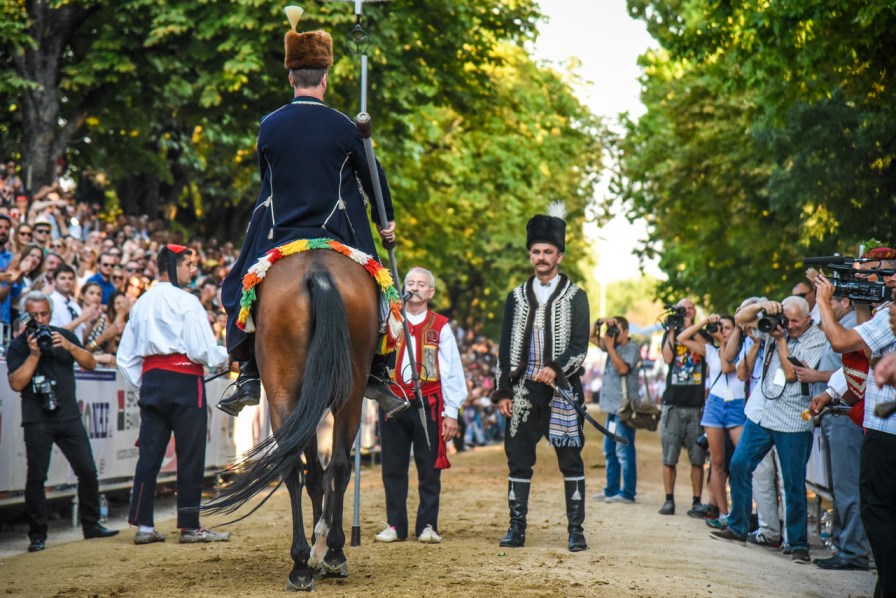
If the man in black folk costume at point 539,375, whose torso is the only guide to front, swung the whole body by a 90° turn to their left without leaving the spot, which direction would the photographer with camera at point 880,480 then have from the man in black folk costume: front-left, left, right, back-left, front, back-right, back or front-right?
front-right

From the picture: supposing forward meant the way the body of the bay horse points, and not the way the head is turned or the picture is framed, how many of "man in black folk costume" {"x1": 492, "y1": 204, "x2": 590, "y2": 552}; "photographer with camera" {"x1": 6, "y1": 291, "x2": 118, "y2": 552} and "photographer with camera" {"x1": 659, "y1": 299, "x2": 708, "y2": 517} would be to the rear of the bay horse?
0

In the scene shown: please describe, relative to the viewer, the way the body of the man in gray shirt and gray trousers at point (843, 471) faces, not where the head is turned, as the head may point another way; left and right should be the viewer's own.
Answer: facing to the left of the viewer

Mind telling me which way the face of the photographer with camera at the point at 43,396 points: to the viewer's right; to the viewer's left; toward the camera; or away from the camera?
toward the camera

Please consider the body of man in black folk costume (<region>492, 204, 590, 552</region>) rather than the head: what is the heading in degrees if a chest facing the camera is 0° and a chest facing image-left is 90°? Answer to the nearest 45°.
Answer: approximately 0°

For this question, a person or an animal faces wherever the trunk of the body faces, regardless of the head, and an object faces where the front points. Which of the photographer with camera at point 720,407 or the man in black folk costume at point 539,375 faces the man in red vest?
the photographer with camera

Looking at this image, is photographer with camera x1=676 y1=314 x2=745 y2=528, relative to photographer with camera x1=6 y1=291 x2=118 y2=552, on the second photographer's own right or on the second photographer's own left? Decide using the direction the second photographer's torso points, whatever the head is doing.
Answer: on the second photographer's own left

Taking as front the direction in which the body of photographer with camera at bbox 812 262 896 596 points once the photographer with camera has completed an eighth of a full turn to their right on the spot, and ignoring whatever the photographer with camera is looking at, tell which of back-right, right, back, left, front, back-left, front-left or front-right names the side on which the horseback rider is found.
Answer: front-left

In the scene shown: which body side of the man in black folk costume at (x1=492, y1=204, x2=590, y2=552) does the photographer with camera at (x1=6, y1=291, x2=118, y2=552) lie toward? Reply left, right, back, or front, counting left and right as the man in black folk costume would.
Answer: right

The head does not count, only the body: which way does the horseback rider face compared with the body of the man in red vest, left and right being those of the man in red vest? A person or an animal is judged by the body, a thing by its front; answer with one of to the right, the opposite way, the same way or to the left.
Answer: the opposite way

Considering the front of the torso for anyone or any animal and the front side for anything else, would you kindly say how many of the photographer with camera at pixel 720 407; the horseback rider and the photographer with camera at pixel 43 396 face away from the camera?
1

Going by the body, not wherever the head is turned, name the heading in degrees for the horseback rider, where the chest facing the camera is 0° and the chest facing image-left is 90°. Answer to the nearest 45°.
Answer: approximately 180°

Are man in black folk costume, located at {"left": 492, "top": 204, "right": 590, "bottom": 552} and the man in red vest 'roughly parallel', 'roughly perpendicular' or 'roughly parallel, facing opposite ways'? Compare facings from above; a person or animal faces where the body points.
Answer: roughly parallel

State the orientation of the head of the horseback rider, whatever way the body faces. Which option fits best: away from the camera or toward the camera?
away from the camera

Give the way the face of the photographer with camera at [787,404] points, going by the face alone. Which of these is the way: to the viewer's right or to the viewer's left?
to the viewer's left

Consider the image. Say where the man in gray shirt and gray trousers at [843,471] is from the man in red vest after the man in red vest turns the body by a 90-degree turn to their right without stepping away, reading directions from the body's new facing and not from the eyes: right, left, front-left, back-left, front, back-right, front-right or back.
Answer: back
